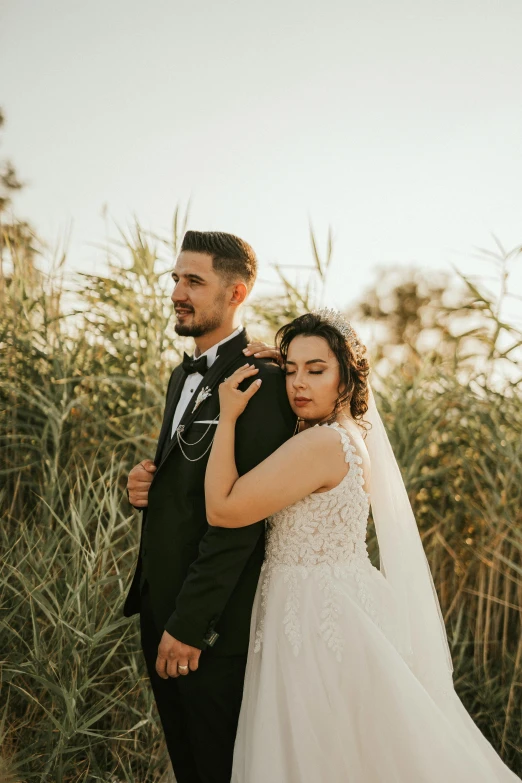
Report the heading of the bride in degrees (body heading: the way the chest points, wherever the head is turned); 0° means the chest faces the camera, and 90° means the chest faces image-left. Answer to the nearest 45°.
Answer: approximately 90°

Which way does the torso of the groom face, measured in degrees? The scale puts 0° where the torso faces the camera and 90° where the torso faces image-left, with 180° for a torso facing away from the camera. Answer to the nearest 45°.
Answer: approximately 45°
